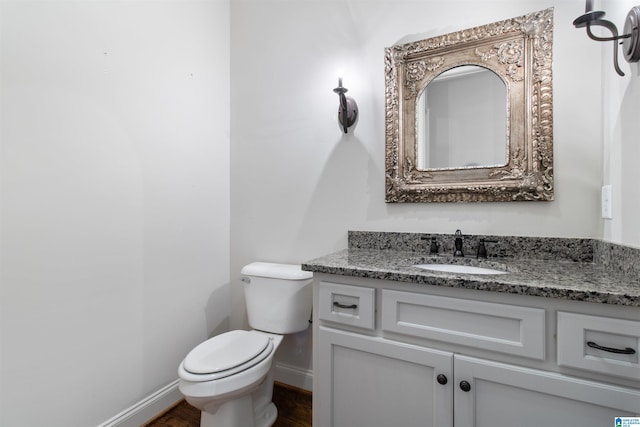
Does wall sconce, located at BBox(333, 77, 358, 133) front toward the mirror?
no

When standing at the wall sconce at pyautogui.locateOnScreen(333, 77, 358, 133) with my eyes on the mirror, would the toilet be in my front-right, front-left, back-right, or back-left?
back-right

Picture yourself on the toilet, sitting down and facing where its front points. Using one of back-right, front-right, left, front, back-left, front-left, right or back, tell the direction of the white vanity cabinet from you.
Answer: left

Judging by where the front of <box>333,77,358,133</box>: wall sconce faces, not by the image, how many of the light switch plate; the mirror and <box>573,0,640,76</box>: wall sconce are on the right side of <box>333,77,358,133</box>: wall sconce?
0

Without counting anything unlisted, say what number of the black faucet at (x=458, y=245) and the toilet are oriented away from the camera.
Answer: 0

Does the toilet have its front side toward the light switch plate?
no

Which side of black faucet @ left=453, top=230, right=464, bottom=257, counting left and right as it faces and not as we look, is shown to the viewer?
front

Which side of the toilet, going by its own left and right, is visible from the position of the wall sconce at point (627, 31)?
left

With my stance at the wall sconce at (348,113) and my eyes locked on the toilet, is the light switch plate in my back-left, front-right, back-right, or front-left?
back-left

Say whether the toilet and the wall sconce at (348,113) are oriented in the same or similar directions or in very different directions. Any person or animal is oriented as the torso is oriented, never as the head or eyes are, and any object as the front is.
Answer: same or similar directions

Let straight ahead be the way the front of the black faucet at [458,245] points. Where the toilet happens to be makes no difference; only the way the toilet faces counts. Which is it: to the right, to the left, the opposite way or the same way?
the same way

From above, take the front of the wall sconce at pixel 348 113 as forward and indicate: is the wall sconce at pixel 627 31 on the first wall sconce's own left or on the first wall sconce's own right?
on the first wall sconce's own left

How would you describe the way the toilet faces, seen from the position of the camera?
facing the viewer and to the left of the viewer
